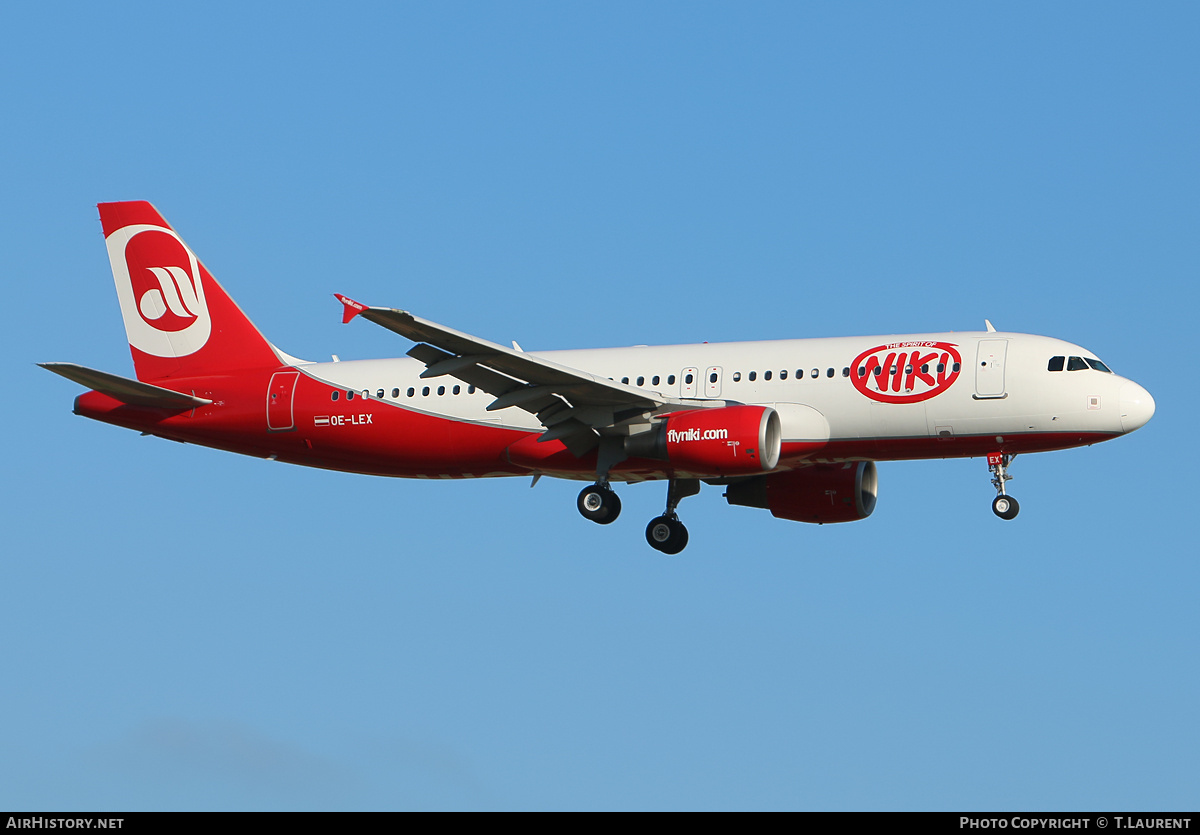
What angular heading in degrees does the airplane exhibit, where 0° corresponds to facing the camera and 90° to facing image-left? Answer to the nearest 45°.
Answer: approximately 270°
